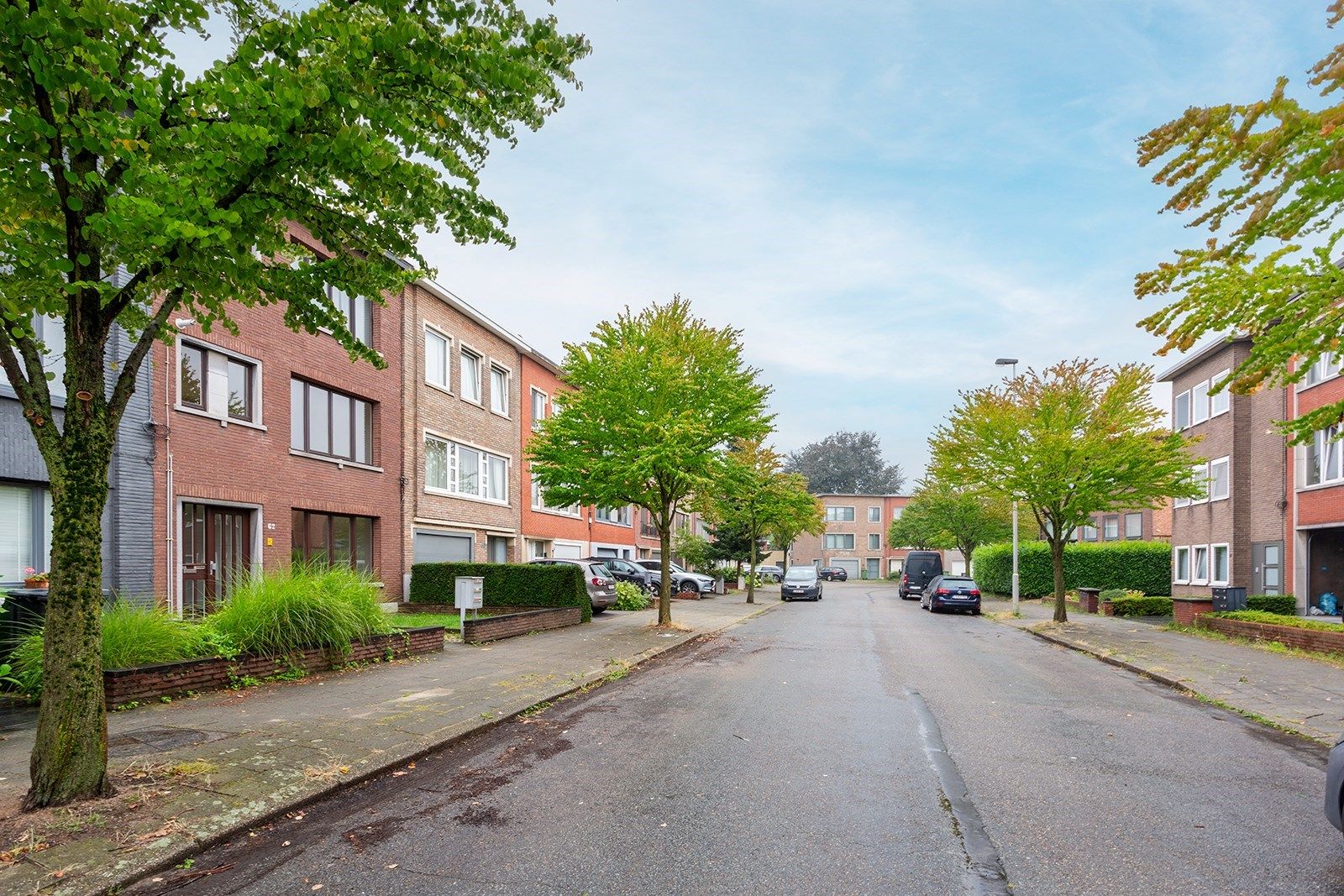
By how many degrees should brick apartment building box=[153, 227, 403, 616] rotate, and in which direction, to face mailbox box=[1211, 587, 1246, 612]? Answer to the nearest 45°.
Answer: approximately 45° to its left

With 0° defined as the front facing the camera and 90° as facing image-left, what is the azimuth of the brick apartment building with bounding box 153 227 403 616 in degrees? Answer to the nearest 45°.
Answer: approximately 315°

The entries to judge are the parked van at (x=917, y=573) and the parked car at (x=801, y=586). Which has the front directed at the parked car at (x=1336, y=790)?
the parked car at (x=801, y=586)

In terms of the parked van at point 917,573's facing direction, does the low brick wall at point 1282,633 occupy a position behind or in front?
behind

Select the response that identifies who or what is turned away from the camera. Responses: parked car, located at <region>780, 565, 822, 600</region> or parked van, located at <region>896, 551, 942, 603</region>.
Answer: parked van, located at <region>896, 551, 942, 603</region>

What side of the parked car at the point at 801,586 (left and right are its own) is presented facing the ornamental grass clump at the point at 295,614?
front

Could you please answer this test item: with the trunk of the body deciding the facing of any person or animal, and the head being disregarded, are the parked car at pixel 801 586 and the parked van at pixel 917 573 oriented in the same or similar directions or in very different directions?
very different directions

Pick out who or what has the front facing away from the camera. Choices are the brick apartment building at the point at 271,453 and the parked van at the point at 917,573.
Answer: the parked van

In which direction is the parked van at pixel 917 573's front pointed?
away from the camera

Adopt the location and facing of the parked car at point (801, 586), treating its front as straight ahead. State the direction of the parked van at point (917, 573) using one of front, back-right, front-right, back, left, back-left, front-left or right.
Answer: back-left

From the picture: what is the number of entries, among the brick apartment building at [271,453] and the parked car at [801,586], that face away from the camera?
0

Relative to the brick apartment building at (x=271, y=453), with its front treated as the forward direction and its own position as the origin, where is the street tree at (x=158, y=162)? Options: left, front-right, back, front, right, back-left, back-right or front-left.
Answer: front-right

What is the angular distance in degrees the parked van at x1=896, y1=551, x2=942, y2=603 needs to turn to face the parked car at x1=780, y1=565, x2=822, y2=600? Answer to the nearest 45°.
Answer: approximately 135° to its left

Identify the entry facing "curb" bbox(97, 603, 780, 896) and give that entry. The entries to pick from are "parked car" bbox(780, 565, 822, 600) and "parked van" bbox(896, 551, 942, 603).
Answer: "parked car" bbox(780, 565, 822, 600)
